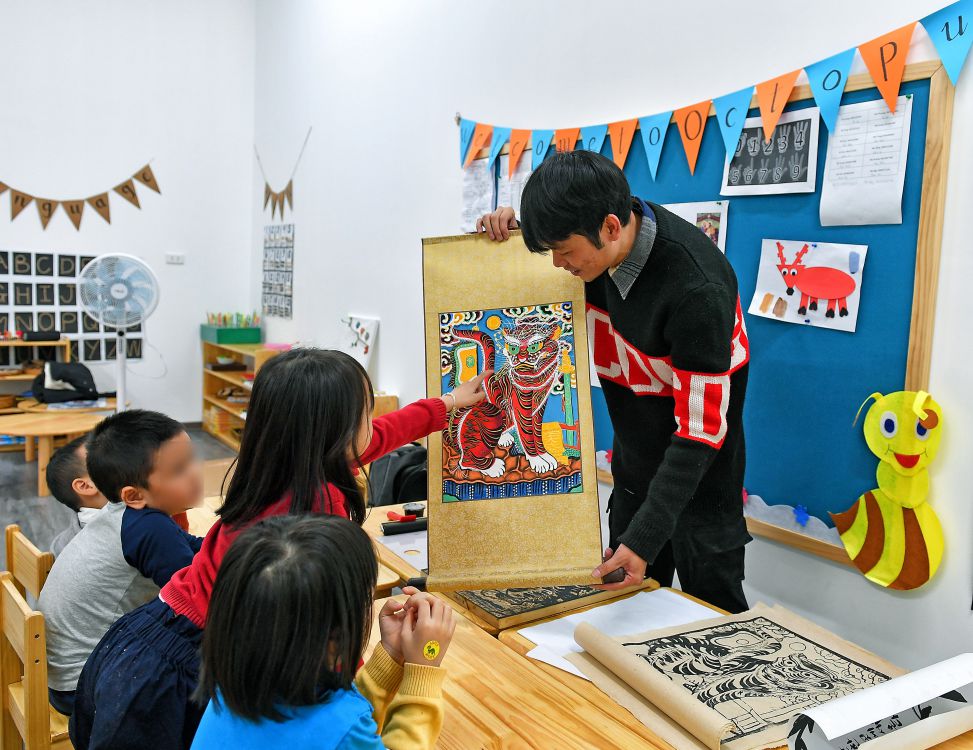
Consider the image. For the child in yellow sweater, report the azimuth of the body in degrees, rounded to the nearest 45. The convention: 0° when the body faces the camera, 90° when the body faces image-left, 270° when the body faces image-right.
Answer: approximately 225°

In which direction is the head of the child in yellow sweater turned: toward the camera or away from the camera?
away from the camera

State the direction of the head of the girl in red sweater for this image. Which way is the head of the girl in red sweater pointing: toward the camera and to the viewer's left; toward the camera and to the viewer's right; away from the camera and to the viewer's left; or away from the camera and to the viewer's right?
away from the camera and to the viewer's right
